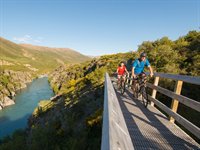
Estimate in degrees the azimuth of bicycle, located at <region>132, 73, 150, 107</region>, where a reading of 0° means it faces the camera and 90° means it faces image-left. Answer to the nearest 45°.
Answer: approximately 315°
